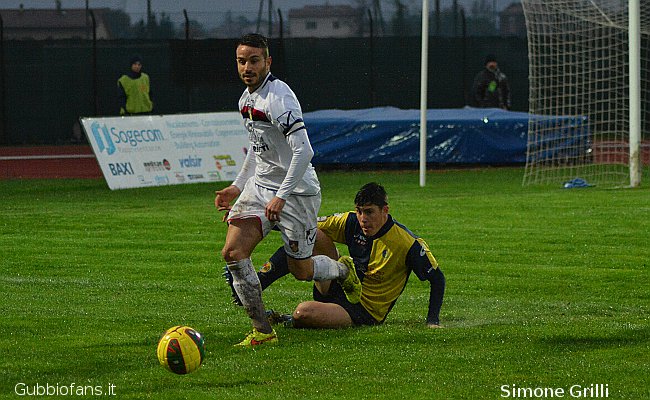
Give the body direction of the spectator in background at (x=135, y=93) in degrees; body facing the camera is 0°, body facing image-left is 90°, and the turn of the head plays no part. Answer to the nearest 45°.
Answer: approximately 0°

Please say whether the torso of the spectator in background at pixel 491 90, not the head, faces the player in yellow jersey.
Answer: yes

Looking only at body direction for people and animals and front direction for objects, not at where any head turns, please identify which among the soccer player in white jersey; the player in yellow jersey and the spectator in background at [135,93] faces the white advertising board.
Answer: the spectator in background

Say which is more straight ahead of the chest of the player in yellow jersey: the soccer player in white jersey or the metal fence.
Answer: the soccer player in white jersey

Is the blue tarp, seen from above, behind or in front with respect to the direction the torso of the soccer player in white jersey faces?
behind

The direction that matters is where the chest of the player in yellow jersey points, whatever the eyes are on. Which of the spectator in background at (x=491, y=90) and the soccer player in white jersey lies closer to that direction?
the soccer player in white jersey

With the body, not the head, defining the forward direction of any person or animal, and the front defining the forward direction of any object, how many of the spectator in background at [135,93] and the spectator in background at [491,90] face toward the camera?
2

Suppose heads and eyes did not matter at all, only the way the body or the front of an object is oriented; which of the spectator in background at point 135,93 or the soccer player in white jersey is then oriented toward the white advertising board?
the spectator in background

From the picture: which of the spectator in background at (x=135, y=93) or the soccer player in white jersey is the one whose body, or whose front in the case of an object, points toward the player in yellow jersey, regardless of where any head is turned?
the spectator in background

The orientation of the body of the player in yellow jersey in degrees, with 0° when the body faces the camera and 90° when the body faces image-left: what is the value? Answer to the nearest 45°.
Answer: approximately 45°

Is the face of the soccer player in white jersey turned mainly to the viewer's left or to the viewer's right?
to the viewer's left
